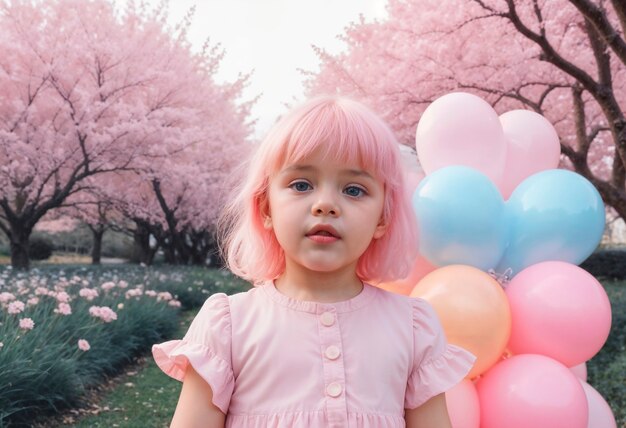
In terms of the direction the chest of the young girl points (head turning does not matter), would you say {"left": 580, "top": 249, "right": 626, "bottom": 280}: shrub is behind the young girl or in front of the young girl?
behind

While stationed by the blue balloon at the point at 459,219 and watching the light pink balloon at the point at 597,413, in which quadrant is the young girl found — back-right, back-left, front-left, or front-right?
back-right

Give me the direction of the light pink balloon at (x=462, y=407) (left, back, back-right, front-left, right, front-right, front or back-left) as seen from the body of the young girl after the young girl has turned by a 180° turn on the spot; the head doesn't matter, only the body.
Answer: front-right

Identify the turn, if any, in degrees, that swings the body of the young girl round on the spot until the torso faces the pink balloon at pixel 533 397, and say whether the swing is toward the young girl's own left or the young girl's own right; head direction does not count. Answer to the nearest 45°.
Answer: approximately 135° to the young girl's own left

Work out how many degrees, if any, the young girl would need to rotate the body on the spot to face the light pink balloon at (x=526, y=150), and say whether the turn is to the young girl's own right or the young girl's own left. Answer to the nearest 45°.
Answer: approximately 135° to the young girl's own left

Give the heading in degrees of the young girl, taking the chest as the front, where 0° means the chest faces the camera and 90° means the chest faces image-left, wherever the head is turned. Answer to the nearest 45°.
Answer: approximately 0°

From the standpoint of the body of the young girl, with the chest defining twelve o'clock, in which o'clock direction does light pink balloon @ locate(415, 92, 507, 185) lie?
The light pink balloon is roughly at 7 o'clock from the young girl.

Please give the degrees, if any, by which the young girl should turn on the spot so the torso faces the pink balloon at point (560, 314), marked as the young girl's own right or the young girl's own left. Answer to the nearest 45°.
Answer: approximately 135° to the young girl's own left
